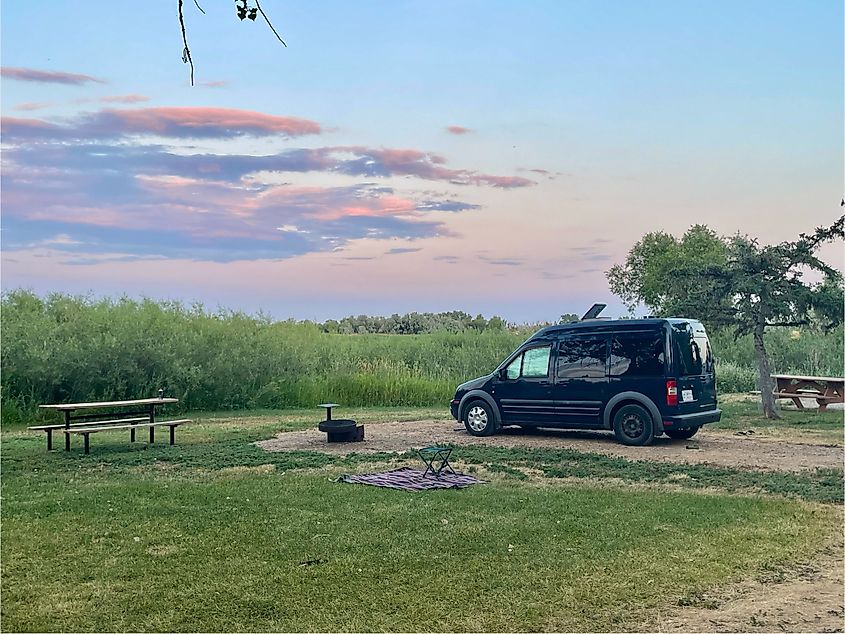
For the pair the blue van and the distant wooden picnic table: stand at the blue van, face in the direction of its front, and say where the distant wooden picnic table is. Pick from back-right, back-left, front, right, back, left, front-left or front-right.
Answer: right

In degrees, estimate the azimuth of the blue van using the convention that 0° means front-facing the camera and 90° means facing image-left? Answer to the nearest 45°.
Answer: approximately 135°

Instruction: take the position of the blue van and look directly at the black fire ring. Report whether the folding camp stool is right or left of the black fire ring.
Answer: left

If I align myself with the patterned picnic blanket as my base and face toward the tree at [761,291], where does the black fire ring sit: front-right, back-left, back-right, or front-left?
front-left

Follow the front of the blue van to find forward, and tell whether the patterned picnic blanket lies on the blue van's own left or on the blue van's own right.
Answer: on the blue van's own left

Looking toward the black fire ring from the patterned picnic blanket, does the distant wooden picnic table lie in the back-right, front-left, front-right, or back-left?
front-right

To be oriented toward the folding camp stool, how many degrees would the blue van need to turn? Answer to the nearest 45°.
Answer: approximately 90° to its left

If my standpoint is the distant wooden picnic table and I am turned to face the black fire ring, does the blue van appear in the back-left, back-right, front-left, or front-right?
front-left

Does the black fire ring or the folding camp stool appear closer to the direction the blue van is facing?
the black fire ring

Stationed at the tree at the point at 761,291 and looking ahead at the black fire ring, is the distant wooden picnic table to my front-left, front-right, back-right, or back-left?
back-right

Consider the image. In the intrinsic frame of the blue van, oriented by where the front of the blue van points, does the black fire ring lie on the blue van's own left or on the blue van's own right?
on the blue van's own left

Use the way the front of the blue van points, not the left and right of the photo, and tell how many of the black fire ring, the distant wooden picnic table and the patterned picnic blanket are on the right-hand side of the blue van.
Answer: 1
